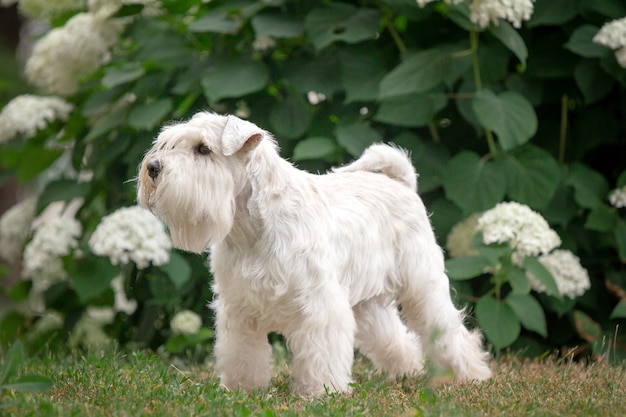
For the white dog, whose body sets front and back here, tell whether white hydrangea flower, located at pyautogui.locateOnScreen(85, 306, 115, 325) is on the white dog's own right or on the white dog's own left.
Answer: on the white dog's own right

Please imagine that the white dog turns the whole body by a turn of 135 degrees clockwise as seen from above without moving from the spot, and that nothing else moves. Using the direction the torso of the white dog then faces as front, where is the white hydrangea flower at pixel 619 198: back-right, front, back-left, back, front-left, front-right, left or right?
front-right

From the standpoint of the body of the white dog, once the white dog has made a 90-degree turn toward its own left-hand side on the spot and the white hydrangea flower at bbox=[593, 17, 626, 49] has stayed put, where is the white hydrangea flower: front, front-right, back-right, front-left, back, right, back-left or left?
left

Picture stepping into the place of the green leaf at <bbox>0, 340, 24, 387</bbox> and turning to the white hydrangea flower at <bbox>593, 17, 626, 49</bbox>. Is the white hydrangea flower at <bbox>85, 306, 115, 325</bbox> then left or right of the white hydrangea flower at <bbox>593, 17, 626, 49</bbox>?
left

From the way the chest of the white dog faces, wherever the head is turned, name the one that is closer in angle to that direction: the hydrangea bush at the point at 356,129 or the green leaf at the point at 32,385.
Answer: the green leaf

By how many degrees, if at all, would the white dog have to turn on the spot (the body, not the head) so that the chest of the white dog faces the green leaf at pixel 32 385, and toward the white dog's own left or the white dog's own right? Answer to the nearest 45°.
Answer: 0° — it already faces it
